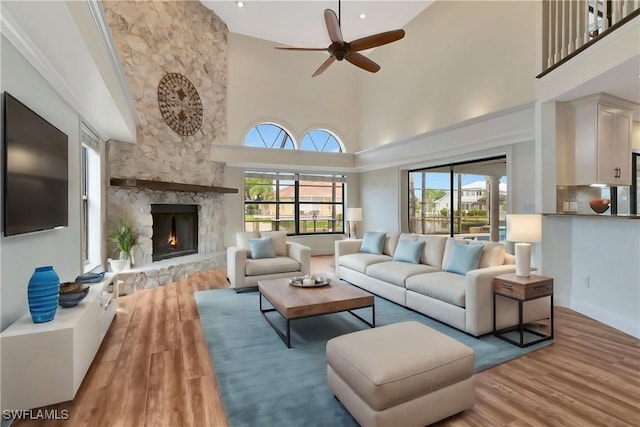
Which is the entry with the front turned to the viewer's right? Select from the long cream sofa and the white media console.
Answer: the white media console

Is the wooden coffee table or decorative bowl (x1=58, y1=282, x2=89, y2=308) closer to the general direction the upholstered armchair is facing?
the wooden coffee table

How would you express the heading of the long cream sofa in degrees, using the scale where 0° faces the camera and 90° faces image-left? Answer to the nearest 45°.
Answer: approximately 45°

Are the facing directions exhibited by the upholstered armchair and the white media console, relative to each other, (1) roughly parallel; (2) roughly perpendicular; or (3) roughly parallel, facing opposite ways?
roughly perpendicular

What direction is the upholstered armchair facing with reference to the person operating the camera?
facing the viewer and to the right of the viewer

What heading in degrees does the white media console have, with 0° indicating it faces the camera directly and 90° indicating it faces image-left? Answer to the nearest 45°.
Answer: approximately 270°

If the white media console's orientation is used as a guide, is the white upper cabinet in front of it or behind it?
in front

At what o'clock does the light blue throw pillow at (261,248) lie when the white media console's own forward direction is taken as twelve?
The light blue throw pillow is roughly at 11 o'clock from the white media console.

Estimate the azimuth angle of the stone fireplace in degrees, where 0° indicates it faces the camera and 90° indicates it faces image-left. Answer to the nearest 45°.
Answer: approximately 315°

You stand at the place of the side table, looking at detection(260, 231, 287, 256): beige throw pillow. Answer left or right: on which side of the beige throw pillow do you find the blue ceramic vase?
left

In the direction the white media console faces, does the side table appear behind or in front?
in front
